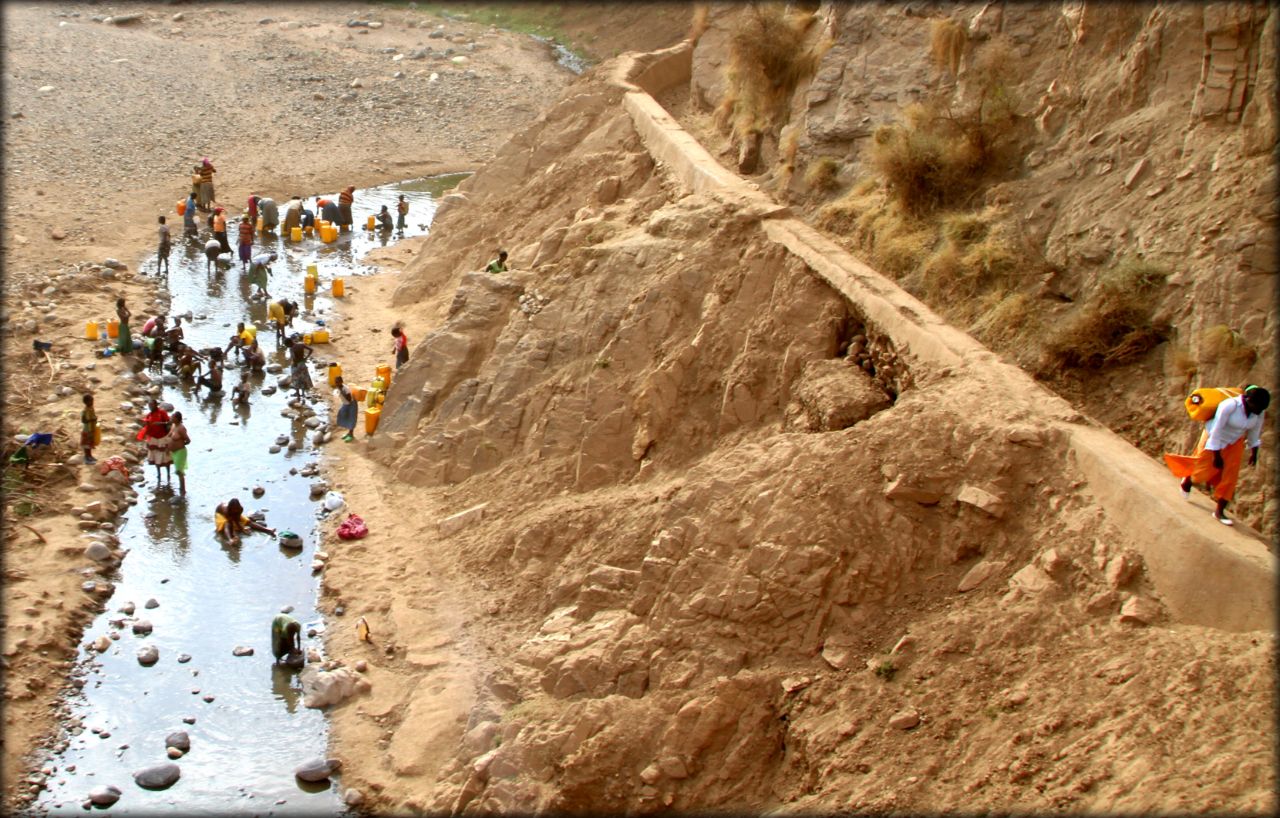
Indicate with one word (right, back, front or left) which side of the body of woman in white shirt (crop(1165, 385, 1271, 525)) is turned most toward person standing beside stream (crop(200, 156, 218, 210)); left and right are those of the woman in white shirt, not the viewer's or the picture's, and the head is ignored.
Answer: back

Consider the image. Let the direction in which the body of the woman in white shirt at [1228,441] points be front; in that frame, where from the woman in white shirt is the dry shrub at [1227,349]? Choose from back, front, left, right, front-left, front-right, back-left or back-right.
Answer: back-left

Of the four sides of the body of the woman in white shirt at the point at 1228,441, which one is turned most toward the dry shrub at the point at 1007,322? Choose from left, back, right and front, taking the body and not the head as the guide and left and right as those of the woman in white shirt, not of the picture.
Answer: back

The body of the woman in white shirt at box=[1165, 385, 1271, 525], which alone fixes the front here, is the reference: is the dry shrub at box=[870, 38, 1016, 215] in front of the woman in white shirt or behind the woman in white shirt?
behind

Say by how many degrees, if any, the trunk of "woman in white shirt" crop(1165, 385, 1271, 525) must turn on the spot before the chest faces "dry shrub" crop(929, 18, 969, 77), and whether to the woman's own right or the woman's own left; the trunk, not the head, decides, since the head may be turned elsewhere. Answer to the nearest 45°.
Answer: approximately 180°

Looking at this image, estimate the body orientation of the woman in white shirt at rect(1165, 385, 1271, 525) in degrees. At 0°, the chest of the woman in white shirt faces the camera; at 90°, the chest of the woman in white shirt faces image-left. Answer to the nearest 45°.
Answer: approximately 315°

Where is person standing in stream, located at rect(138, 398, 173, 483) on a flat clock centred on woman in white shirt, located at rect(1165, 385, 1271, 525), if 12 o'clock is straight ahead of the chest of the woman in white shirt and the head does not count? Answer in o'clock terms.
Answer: The person standing in stream is roughly at 5 o'clock from the woman in white shirt.

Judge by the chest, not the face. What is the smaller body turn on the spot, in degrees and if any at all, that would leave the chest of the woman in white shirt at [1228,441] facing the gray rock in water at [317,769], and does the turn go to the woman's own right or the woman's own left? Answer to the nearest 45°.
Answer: approximately 135° to the woman's own right

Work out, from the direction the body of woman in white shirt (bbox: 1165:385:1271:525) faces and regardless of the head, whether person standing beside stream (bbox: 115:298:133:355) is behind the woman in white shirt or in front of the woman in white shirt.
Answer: behind

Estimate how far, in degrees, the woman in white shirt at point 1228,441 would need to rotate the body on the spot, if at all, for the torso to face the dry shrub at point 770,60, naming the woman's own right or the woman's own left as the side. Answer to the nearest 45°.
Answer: approximately 180°

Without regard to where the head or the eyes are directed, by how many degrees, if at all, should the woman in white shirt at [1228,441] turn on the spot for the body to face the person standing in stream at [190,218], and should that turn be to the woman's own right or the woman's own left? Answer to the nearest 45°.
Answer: approximately 180°

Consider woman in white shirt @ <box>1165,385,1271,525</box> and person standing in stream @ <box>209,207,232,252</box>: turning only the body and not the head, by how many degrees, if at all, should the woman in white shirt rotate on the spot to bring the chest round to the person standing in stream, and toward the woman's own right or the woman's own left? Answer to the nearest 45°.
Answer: approximately 180°

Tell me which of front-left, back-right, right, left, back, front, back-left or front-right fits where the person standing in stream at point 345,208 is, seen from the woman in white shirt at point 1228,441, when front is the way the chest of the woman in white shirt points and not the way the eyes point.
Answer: back

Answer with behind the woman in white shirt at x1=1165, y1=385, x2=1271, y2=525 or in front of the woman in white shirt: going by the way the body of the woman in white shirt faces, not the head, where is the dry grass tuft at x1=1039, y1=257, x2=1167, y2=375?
behind

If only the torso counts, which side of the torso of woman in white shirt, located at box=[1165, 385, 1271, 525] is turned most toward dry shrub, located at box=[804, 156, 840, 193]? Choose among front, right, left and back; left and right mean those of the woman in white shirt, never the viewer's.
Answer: back
